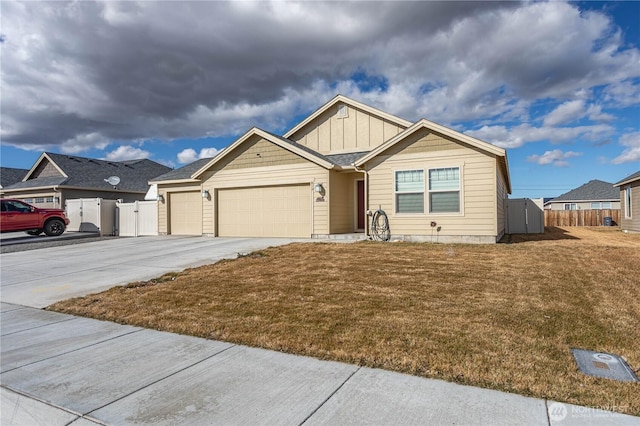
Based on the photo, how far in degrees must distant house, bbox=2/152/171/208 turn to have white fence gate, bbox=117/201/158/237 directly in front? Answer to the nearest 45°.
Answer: approximately 45° to its left

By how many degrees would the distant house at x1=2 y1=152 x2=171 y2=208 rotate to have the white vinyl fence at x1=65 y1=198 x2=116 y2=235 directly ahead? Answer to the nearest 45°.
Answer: approximately 45° to its left

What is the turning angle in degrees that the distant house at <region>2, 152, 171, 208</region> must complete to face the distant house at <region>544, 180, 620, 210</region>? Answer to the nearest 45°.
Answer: approximately 135° to its left

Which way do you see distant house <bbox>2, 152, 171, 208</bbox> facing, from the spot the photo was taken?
facing the viewer and to the left of the viewer

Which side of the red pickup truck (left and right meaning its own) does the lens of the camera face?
right

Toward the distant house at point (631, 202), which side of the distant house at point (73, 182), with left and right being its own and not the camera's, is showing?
left
